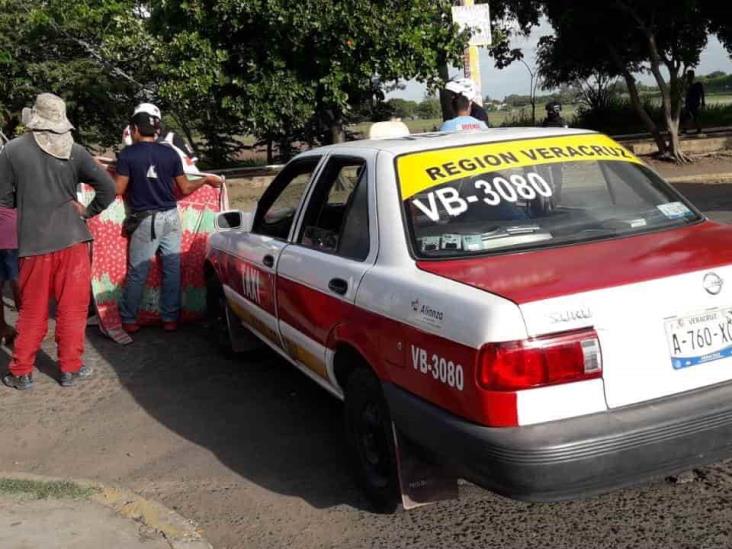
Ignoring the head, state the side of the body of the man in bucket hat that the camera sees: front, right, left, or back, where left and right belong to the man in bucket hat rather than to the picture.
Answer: back

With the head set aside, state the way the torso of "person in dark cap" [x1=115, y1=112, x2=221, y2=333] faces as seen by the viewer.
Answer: away from the camera

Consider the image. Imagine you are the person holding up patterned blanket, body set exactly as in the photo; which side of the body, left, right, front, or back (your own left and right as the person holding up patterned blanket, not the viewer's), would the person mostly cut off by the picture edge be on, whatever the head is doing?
left

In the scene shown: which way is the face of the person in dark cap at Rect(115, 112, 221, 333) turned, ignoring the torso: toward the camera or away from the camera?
away from the camera

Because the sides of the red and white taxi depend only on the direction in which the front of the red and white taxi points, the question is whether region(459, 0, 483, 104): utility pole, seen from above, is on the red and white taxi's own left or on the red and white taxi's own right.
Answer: on the red and white taxi's own right

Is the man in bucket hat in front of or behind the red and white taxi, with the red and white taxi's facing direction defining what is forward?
in front

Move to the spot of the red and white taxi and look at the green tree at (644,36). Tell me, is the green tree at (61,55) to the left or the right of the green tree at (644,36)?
left

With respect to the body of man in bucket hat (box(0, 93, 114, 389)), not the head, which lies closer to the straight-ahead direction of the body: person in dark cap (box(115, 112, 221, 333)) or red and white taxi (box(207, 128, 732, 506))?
the person in dark cap

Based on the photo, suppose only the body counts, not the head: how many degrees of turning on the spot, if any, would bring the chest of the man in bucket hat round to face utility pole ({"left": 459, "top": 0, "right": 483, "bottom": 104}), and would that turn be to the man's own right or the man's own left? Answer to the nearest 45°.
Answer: approximately 45° to the man's own right

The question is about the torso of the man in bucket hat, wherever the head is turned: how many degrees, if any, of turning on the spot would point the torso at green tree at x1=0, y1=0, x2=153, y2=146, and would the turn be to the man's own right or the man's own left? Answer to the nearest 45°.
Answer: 0° — they already face it

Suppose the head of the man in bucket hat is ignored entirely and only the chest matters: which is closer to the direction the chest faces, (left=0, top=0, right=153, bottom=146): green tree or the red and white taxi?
the green tree

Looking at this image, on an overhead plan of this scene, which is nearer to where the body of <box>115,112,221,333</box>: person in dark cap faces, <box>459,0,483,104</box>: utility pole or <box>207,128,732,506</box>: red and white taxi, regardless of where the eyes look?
the utility pole

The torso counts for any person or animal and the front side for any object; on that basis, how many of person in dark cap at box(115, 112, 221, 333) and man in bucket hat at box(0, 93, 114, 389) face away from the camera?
2

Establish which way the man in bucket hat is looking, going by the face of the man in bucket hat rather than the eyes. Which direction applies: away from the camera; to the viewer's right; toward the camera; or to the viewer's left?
away from the camera

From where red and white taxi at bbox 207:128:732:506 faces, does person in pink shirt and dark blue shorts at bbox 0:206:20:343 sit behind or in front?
in front

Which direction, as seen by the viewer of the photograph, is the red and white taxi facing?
facing away from the viewer and to the left of the viewer
